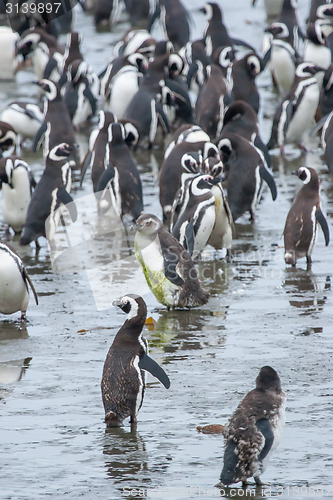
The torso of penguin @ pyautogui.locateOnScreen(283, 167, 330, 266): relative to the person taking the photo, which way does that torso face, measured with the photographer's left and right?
facing away from the viewer and to the right of the viewer

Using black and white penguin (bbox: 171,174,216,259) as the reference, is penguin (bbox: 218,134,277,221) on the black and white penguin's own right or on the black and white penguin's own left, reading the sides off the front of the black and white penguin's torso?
on the black and white penguin's own left

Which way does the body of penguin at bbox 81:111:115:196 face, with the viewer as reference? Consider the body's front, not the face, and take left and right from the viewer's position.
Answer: facing away from the viewer and to the left of the viewer

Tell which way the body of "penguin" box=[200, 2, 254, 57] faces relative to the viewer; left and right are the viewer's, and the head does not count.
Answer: facing away from the viewer and to the left of the viewer

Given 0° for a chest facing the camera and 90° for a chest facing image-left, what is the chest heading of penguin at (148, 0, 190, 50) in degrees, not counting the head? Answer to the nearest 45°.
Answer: approximately 135°

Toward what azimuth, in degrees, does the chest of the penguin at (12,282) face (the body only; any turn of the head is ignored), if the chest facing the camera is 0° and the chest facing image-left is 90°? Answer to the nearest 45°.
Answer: approximately 0°

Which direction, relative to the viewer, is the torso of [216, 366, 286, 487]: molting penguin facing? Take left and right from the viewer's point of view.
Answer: facing away from the viewer and to the right of the viewer

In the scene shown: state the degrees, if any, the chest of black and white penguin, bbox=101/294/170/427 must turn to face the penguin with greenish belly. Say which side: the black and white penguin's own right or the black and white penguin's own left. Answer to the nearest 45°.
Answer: approximately 45° to the black and white penguin's own left
